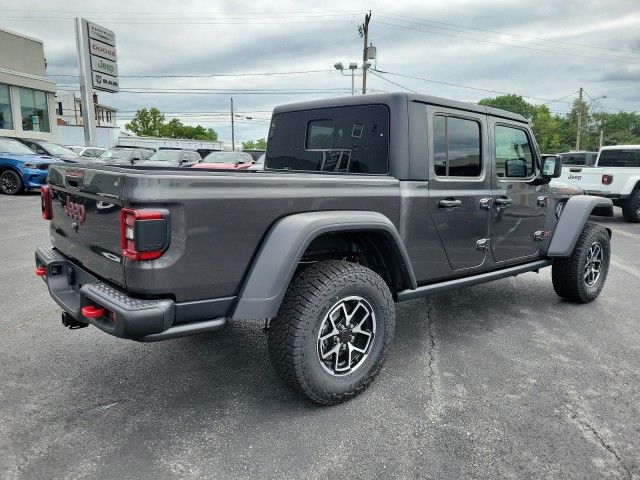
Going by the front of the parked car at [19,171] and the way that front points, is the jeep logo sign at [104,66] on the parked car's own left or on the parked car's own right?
on the parked car's own left

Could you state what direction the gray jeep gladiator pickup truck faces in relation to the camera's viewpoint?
facing away from the viewer and to the right of the viewer

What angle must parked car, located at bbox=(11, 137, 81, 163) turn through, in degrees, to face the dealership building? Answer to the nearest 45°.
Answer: approximately 135° to its left

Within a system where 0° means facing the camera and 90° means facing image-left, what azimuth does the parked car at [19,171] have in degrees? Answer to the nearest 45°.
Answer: approximately 315°

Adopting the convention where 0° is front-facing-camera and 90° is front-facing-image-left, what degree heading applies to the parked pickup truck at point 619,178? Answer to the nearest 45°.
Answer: approximately 225°

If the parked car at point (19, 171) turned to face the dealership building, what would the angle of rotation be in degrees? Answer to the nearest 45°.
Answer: approximately 135° to its left

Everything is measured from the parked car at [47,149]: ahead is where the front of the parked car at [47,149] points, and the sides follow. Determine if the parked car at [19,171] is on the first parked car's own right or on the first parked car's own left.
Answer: on the first parked car's own right
